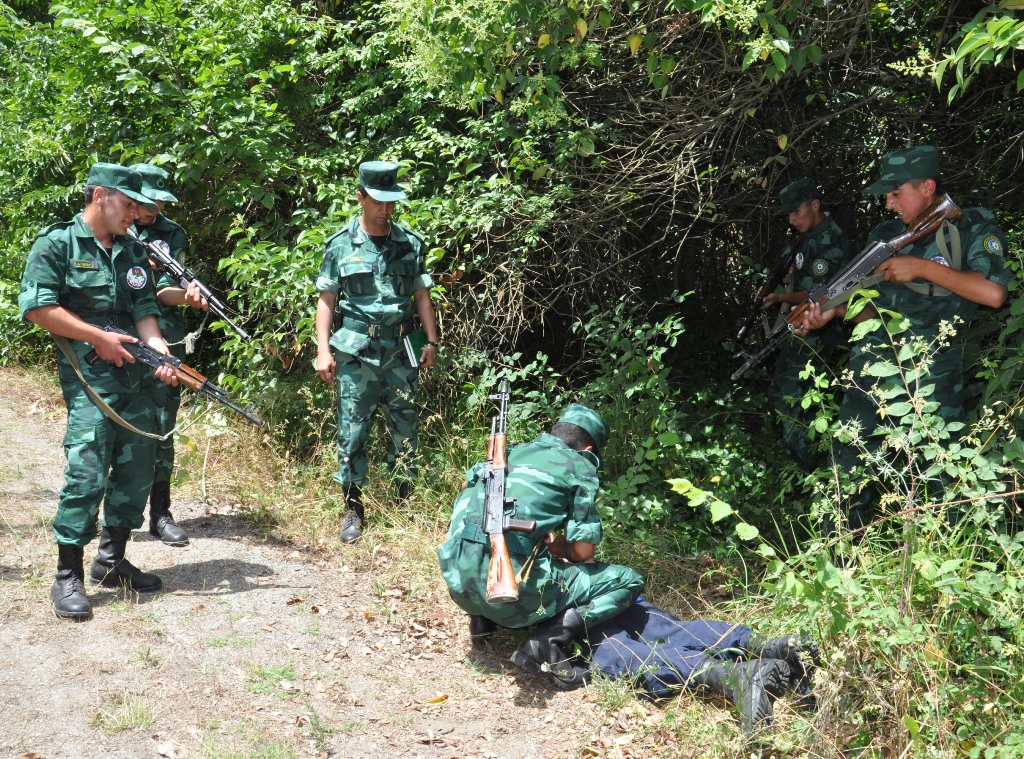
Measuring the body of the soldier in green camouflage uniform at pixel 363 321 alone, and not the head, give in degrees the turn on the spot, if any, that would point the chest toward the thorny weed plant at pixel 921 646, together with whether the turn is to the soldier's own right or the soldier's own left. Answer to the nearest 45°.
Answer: approximately 45° to the soldier's own left

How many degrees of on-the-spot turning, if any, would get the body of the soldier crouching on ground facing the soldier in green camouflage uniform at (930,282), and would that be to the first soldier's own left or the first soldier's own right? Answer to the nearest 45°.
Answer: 0° — they already face them

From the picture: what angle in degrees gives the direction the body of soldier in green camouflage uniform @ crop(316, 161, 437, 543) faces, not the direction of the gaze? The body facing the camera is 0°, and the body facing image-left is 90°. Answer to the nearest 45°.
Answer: approximately 0°

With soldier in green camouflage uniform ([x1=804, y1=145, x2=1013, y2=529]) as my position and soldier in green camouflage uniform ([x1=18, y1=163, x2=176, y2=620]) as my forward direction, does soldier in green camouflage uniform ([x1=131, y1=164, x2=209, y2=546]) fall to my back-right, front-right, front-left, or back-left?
front-right

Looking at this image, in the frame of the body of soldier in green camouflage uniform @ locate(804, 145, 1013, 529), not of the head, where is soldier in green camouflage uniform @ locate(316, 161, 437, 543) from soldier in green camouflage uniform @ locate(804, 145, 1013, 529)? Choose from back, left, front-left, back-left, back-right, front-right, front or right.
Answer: front-right

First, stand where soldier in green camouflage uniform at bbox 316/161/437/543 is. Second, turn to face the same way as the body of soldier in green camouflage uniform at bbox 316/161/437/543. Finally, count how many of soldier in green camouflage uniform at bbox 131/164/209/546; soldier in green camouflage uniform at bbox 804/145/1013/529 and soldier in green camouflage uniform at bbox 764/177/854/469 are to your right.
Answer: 1

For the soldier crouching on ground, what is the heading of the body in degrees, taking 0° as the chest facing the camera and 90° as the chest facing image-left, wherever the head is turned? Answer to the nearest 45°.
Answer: approximately 225°

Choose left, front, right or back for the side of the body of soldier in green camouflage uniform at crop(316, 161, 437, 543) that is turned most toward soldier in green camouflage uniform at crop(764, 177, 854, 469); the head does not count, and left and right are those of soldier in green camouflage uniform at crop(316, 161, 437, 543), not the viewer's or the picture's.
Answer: left

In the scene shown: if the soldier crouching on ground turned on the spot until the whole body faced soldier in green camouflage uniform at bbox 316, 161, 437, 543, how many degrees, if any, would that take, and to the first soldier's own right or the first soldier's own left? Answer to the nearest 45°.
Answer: approximately 90° to the first soldier's own left

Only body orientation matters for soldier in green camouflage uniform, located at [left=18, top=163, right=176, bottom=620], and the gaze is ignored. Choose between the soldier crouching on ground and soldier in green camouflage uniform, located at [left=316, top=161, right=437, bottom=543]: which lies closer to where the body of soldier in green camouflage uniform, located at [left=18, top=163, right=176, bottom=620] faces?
the soldier crouching on ground

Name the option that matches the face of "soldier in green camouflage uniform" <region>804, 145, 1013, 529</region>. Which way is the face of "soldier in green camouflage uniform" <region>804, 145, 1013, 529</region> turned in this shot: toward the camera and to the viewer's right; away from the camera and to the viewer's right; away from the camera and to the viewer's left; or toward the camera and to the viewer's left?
toward the camera and to the viewer's left

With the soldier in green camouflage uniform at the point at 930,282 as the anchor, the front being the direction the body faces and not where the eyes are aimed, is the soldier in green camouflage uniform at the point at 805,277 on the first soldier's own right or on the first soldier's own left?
on the first soldier's own right

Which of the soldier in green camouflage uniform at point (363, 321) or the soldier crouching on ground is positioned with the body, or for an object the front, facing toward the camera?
the soldier in green camouflage uniform

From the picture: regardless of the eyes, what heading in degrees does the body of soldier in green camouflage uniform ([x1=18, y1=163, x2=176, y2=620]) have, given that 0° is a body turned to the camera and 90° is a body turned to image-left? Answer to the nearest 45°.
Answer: approximately 315°

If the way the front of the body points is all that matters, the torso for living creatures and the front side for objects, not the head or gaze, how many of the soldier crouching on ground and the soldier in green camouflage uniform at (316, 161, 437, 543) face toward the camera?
1
